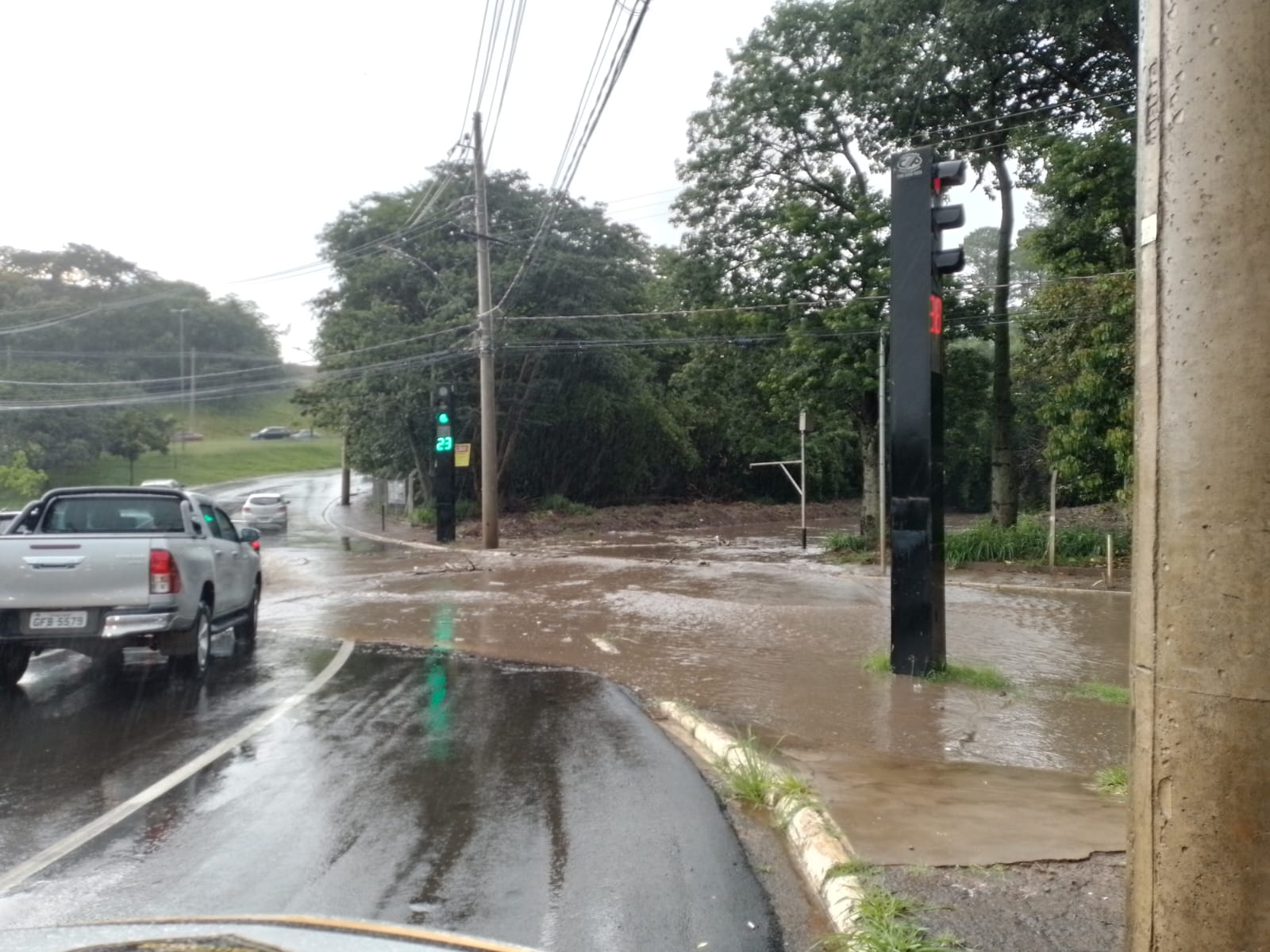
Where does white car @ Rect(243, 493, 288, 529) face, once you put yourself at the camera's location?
facing away from the viewer

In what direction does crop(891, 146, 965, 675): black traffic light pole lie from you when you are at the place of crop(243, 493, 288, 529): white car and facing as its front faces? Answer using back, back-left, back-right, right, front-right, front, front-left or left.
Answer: back

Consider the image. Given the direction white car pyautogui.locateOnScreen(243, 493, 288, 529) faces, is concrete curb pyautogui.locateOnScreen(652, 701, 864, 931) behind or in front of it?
behind

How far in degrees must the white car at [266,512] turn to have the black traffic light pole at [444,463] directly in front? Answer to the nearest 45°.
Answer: approximately 135° to its right

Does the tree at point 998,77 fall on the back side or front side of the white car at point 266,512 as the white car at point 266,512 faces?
on the back side

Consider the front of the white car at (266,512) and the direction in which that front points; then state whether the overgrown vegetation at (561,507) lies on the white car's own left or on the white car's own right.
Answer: on the white car's own right

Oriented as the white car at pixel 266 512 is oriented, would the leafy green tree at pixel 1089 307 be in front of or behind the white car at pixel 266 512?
behind

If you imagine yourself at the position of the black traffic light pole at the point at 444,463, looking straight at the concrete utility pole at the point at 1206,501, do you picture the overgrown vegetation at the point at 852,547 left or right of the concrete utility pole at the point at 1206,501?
left

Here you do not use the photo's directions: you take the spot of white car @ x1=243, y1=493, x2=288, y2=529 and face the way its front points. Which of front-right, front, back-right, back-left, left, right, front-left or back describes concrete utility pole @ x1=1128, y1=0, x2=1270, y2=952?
back
